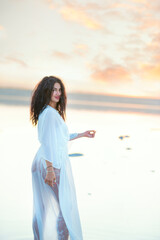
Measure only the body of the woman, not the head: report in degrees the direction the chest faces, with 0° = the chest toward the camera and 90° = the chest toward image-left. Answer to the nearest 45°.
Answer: approximately 270°

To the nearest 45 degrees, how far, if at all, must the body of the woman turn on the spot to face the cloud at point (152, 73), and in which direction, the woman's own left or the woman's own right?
approximately 45° to the woman's own left

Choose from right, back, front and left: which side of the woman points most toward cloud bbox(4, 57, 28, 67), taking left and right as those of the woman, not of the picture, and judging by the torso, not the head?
left

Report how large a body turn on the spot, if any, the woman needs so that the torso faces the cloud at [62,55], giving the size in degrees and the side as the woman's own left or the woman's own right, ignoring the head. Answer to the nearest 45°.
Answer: approximately 90° to the woman's own left
